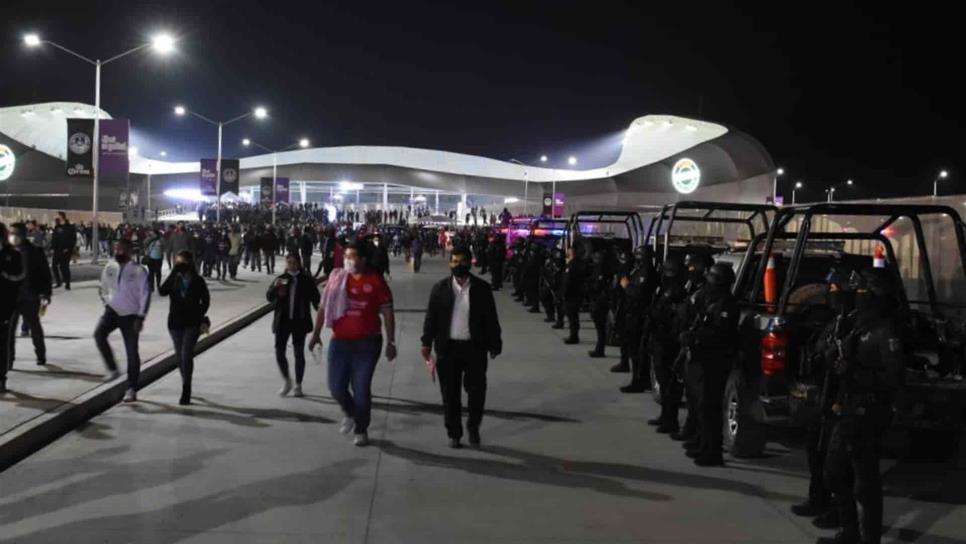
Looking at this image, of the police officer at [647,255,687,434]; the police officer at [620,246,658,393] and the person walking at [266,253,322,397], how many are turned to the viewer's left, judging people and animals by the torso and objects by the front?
2

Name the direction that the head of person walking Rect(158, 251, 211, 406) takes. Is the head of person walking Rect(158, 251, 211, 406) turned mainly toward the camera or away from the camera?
toward the camera

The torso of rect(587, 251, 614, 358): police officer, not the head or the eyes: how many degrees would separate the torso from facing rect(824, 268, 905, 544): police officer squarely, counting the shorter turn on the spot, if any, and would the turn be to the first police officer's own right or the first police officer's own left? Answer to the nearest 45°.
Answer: approximately 90° to the first police officer's own left

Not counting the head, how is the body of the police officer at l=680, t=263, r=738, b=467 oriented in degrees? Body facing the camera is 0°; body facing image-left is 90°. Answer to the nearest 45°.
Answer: approximately 90°

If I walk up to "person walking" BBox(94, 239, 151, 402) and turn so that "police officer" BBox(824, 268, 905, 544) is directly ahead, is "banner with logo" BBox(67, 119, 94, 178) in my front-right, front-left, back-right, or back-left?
back-left

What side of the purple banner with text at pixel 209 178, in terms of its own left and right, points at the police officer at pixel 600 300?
front

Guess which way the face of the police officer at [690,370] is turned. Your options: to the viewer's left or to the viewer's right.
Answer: to the viewer's left

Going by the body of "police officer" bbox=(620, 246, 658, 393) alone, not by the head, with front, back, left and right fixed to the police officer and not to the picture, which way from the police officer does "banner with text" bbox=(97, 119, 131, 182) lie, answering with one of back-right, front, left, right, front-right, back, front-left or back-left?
front-right

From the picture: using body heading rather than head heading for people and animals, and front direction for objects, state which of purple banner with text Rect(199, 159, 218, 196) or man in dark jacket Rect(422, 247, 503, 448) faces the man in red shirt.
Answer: the purple banner with text

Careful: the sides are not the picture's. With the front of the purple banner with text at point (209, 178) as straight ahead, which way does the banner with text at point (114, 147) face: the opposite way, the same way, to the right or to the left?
the same way

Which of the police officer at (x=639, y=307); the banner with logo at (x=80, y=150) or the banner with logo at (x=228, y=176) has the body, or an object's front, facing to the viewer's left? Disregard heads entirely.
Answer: the police officer

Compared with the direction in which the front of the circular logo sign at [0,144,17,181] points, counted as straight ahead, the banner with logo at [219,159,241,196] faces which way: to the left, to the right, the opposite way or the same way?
the same way

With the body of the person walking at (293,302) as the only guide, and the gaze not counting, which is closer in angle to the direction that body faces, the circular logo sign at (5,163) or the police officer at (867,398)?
the police officer

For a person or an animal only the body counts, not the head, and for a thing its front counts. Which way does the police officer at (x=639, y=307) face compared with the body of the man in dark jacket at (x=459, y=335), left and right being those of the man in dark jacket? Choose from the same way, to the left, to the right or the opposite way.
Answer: to the right

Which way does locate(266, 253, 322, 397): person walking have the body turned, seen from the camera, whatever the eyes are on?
toward the camera

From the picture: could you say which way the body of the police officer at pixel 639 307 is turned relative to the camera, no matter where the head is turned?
to the viewer's left

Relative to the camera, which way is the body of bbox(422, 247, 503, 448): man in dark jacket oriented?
toward the camera
